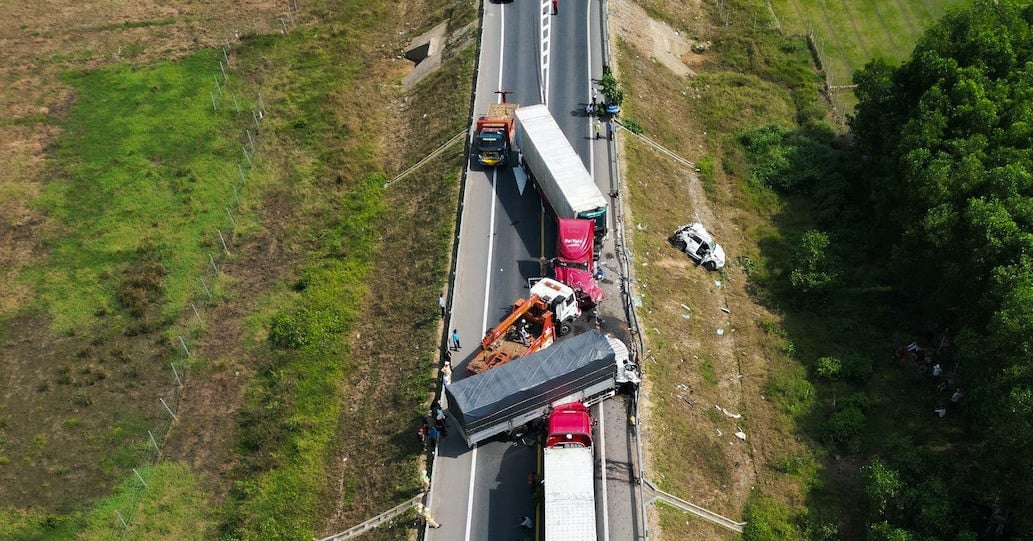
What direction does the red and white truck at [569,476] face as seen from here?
away from the camera

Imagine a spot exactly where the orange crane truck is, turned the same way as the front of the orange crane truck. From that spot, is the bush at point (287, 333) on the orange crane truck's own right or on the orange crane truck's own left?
on the orange crane truck's own left

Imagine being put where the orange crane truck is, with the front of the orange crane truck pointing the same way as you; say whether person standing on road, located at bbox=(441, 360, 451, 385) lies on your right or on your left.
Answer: on your left

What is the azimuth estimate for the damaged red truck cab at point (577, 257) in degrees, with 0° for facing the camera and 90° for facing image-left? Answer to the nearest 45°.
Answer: approximately 0°

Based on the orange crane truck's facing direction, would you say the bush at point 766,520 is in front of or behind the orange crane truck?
in front

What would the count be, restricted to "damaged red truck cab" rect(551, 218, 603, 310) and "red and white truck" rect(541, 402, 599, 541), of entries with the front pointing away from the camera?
1

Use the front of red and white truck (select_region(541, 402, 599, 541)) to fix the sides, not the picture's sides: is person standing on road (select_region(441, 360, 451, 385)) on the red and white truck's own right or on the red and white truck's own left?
on the red and white truck's own left

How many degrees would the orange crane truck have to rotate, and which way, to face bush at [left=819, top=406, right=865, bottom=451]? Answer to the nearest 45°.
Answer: approximately 45° to its right

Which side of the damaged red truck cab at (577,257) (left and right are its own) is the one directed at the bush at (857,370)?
left

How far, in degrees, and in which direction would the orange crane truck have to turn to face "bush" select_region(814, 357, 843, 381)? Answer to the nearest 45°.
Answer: approximately 45° to its right

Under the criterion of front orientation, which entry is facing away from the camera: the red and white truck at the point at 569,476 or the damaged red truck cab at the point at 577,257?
the red and white truck at the point at 569,476

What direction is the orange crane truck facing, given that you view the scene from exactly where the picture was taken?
facing away from the viewer and to the right of the viewer

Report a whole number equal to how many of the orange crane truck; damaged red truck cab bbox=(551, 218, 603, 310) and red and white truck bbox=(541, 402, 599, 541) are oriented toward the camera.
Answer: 1

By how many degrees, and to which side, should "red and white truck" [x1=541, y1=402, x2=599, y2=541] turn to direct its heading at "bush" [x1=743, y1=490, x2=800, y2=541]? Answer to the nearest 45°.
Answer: approximately 45° to its right

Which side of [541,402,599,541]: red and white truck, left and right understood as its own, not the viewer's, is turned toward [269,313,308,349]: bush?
left
